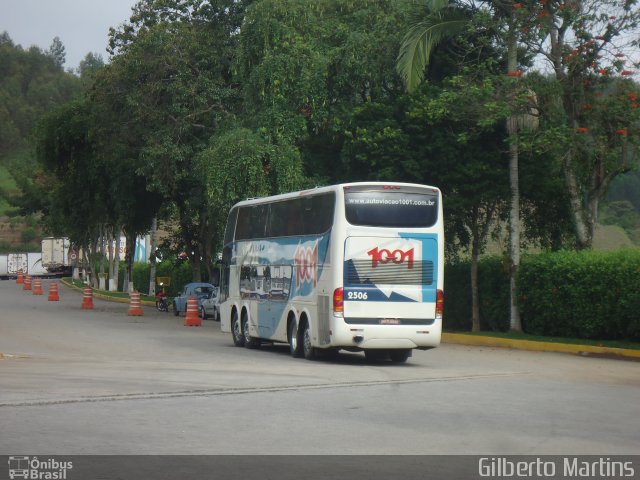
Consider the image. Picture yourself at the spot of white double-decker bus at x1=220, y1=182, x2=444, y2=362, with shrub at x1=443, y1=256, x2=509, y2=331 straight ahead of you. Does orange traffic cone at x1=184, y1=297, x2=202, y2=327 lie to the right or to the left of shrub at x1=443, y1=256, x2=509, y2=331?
left

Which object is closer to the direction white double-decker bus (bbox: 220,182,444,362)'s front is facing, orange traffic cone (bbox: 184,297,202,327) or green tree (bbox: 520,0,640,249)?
the orange traffic cone

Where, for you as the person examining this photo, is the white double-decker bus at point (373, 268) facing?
facing away from the viewer and to the left of the viewer

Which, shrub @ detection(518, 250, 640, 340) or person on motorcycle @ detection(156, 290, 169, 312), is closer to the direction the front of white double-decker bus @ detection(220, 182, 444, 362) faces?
the person on motorcycle

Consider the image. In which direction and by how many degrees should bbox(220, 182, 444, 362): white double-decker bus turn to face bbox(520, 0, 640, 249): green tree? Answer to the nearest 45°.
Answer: approximately 90° to its right

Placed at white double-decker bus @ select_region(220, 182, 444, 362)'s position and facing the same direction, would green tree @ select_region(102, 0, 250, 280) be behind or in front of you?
in front

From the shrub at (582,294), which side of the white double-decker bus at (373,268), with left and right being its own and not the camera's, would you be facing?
right
